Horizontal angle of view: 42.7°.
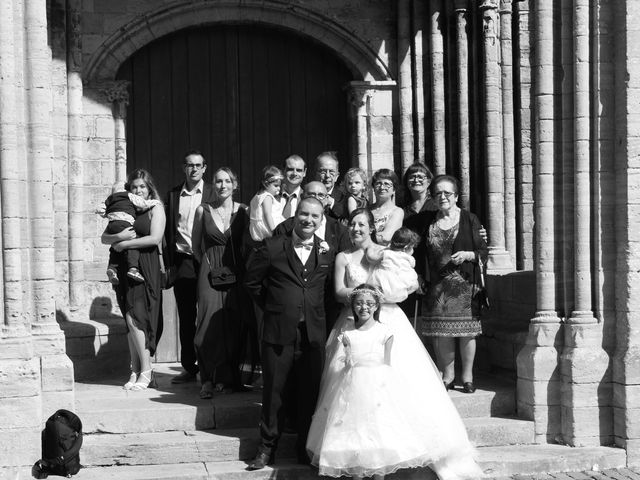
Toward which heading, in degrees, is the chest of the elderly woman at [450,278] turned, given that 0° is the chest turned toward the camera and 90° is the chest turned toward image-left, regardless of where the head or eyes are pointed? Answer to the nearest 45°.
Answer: approximately 0°

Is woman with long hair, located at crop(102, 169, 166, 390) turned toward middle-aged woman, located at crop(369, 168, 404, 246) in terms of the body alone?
no

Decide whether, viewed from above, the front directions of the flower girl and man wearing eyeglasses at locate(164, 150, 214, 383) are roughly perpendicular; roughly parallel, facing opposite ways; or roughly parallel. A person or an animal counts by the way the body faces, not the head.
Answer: roughly parallel

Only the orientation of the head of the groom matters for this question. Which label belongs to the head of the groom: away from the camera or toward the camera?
toward the camera

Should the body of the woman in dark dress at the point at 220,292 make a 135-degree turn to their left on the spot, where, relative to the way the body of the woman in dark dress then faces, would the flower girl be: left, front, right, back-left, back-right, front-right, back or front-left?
right

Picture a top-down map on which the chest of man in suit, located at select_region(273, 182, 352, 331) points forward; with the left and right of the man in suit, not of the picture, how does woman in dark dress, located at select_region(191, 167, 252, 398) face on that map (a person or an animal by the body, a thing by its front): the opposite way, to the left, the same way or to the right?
the same way

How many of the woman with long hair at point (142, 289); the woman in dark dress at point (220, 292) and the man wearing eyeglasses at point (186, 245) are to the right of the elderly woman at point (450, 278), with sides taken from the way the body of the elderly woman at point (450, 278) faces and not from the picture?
3

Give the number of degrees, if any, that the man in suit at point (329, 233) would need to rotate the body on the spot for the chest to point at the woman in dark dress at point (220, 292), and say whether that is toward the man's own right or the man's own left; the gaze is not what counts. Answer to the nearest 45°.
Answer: approximately 135° to the man's own right

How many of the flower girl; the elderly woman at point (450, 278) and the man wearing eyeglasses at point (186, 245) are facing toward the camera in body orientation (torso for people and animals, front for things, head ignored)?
3

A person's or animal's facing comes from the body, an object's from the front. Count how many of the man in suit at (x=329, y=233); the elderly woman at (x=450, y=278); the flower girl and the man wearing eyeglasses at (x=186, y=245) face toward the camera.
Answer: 4

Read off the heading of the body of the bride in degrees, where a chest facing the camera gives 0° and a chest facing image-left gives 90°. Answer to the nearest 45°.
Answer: approximately 0°

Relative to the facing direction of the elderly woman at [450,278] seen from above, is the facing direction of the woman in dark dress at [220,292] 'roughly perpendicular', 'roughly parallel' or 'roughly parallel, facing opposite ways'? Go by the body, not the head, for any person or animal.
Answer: roughly parallel

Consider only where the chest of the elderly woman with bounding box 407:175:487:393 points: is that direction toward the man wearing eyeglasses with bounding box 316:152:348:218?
no

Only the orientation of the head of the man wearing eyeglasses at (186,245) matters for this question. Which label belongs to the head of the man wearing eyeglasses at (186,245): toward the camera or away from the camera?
toward the camera

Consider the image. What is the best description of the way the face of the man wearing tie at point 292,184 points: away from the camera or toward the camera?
toward the camera

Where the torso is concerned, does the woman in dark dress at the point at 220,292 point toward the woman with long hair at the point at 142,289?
no

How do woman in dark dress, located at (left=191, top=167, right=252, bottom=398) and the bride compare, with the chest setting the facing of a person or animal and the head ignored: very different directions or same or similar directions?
same or similar directions

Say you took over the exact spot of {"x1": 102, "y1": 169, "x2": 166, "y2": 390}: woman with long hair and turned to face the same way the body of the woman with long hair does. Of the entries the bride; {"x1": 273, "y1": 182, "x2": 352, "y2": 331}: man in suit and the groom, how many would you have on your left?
3

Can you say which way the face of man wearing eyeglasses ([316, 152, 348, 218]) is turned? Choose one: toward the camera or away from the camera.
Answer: toward the camera

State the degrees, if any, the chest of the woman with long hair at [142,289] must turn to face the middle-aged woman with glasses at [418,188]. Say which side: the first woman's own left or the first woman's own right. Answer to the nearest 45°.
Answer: approximately 135° to the first woman's own left
